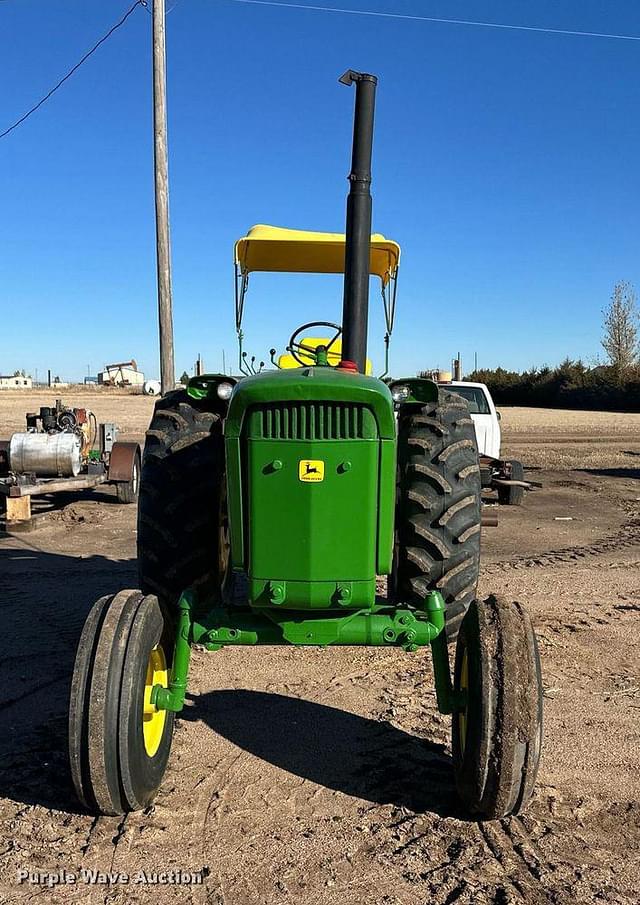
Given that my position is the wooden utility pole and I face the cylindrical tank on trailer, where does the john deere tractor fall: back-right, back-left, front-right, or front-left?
front-left

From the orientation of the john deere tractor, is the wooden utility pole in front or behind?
behind

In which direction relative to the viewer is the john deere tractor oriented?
toward the camera

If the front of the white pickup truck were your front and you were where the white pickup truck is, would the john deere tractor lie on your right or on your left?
on your left

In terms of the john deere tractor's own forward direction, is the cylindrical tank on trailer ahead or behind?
behind

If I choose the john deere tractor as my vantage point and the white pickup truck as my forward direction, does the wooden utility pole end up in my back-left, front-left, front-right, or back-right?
front-left

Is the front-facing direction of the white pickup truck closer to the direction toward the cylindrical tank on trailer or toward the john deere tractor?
the cylindrical tank on trailer

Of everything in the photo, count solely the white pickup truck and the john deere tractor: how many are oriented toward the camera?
1

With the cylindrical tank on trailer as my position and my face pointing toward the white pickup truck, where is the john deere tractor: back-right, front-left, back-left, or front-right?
front-right
